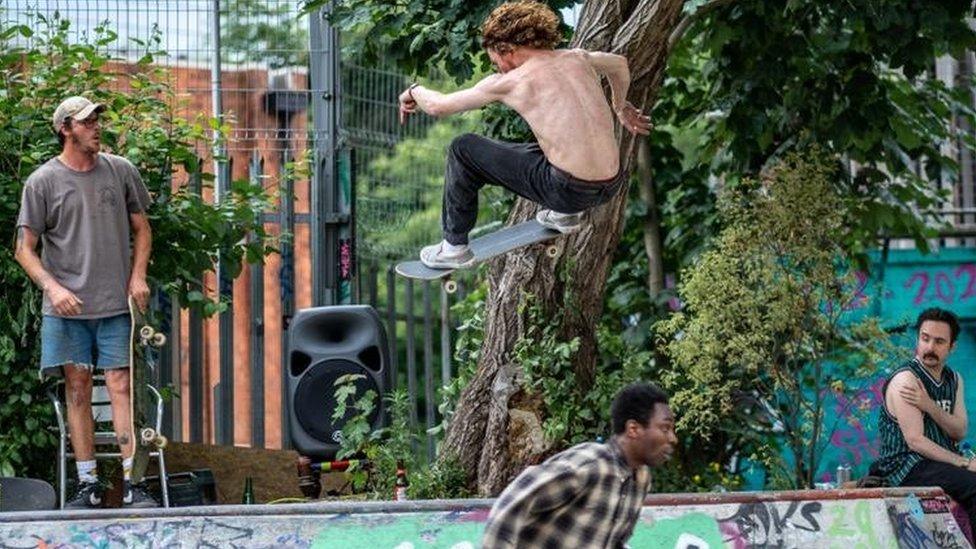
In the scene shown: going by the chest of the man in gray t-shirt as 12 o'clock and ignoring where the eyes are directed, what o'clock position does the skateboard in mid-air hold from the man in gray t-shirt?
The skateboard in mid-air is roughly at 10 o'clock from the man in gray t-shirt.

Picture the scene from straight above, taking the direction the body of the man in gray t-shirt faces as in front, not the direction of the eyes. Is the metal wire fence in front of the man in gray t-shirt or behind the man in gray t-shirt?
behind

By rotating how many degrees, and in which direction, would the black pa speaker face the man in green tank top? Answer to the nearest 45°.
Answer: approximately 45° to its left

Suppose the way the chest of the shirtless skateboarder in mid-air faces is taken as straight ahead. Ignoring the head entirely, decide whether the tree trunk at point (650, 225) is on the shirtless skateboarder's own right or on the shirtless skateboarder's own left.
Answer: on the shirtless skateboarder's own right

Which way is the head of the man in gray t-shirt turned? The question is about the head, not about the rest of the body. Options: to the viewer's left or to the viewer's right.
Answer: to the viewer's right

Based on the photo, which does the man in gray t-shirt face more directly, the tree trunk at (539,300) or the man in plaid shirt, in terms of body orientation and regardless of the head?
the man in plaid shirt

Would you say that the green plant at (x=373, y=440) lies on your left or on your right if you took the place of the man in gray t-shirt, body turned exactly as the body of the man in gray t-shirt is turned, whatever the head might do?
on your left

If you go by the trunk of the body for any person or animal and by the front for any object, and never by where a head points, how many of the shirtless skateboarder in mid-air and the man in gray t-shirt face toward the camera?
1

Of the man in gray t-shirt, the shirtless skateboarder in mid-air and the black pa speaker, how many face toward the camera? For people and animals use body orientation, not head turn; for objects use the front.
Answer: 2

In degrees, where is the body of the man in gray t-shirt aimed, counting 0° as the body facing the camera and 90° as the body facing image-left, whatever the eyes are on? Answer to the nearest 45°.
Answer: approximately 0°

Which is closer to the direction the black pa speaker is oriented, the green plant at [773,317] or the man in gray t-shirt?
the man in gray t-shirt
